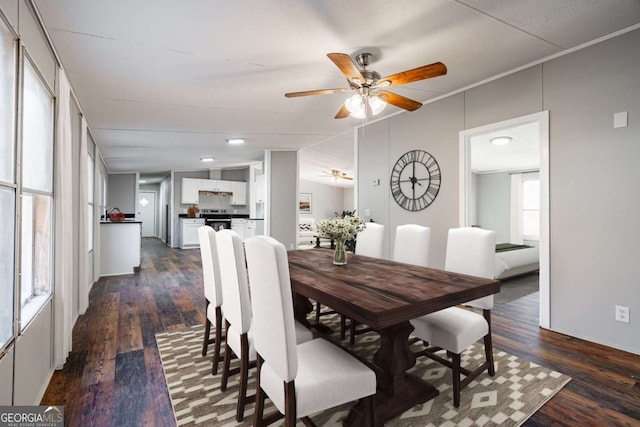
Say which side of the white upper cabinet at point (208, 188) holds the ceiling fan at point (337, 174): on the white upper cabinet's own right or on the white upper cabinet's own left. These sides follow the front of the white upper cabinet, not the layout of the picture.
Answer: on the white upper cabinet's own left

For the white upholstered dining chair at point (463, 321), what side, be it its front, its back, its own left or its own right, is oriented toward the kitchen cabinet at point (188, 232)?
right

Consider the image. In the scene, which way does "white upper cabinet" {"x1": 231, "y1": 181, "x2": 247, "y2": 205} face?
toward the camera

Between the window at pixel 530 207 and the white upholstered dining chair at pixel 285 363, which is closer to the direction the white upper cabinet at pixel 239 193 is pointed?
the white upholstered dining chair

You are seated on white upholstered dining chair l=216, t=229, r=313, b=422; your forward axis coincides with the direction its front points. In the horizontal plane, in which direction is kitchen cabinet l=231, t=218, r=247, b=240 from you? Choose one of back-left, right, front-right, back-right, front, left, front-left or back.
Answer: front-left

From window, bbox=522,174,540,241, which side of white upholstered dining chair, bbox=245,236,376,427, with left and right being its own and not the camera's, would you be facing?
front

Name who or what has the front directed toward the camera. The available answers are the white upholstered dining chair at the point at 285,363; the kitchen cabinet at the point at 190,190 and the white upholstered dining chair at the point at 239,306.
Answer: the kitchen cabinet

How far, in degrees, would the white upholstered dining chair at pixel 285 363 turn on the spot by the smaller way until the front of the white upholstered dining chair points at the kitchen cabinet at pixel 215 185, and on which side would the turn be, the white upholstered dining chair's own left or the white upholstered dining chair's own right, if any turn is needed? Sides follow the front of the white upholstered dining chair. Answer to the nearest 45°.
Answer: approximately 45° to the white upholstered dining chair's own left

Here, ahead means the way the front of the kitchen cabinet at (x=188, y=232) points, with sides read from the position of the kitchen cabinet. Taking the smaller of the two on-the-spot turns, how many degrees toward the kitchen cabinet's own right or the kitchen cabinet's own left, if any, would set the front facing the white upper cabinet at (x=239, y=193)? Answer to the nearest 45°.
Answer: approximately 90° to the kitchen cabinet's own left

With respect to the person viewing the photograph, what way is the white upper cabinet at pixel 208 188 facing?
facing the viewer

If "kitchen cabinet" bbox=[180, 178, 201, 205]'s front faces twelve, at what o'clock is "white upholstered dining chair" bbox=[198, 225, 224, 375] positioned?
The white upholstered dining chair is roughly at 12 o'clock from the kitchen cabinet.

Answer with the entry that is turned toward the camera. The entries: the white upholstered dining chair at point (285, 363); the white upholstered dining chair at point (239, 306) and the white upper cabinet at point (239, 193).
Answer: the white upper cabinet

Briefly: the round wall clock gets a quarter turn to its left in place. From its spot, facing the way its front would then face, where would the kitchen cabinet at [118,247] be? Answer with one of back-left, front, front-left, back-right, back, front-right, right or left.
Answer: back-right

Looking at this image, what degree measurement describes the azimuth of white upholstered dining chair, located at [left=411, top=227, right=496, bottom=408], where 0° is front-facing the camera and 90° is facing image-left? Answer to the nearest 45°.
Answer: approximately 45°

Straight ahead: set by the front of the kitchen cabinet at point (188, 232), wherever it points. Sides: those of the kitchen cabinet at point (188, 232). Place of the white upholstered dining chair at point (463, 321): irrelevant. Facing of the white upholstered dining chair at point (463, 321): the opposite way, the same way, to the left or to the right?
to the right

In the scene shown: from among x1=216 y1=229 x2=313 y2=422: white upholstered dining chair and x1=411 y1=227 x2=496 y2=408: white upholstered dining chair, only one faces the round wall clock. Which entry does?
x1=216 y1=229 x2=313 y2=422: white upholstered dining chair

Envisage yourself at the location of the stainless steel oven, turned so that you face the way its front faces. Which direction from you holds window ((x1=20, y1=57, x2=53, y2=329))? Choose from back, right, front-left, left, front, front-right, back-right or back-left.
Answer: front

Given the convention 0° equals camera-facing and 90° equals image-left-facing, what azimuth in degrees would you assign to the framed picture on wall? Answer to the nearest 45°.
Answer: approximately 0°

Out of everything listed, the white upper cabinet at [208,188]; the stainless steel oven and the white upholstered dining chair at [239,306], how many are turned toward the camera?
2

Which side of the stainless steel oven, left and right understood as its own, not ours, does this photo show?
front

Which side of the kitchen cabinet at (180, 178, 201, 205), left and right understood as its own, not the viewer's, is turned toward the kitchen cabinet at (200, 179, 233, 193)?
left

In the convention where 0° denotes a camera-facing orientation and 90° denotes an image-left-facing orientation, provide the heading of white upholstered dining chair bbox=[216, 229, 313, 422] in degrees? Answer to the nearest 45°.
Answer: approximately 225°

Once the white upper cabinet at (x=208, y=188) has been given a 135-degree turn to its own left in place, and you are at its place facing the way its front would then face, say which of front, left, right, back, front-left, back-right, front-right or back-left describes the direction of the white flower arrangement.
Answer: back-right
